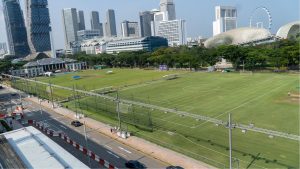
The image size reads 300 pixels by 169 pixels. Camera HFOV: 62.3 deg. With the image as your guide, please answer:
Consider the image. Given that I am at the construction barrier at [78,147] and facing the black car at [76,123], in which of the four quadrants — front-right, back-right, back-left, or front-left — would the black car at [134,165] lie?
back-right
